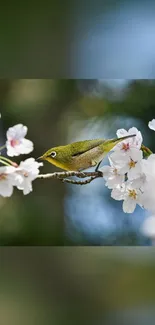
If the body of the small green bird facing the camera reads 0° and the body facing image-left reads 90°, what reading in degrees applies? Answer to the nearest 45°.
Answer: approximately 90°
